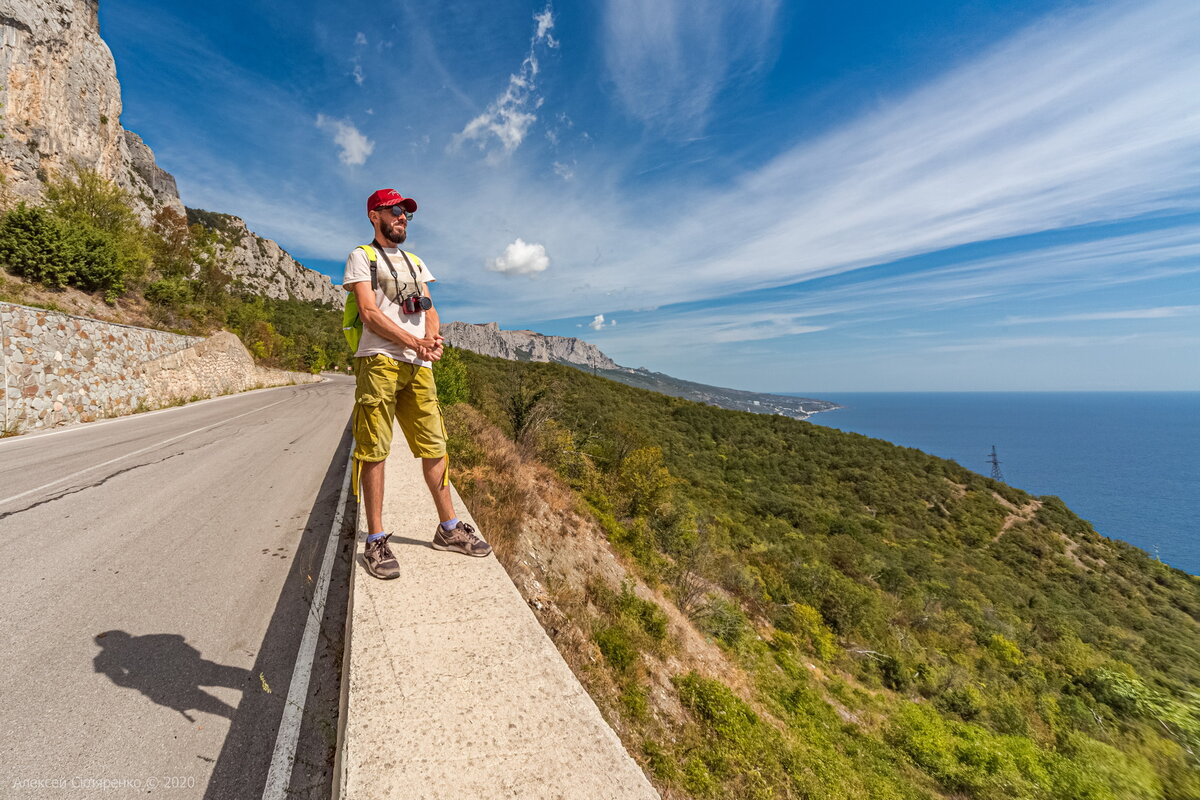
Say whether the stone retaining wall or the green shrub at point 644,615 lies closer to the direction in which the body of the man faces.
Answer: the green shrub

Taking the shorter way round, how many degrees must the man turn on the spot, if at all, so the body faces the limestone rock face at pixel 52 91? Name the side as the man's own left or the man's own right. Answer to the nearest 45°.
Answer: approximately 180°

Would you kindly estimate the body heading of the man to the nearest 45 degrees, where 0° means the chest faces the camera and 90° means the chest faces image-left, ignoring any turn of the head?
approximately 315°

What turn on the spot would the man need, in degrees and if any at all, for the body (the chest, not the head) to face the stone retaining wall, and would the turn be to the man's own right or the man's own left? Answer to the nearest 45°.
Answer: approximately 180°

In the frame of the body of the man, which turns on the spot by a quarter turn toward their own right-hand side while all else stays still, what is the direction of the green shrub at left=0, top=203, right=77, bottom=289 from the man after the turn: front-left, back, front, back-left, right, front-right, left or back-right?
right

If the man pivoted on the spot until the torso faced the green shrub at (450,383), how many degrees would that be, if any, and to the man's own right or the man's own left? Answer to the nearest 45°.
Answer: approximately 135° to the man's own left

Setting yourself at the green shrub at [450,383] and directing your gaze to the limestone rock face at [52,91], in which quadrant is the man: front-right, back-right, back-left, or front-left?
back-left

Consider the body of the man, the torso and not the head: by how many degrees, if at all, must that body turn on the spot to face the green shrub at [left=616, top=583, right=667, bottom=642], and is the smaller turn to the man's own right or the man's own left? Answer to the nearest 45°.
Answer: approximately 90° to the man's own left

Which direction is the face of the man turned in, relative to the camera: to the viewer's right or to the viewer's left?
to the viewer's right
